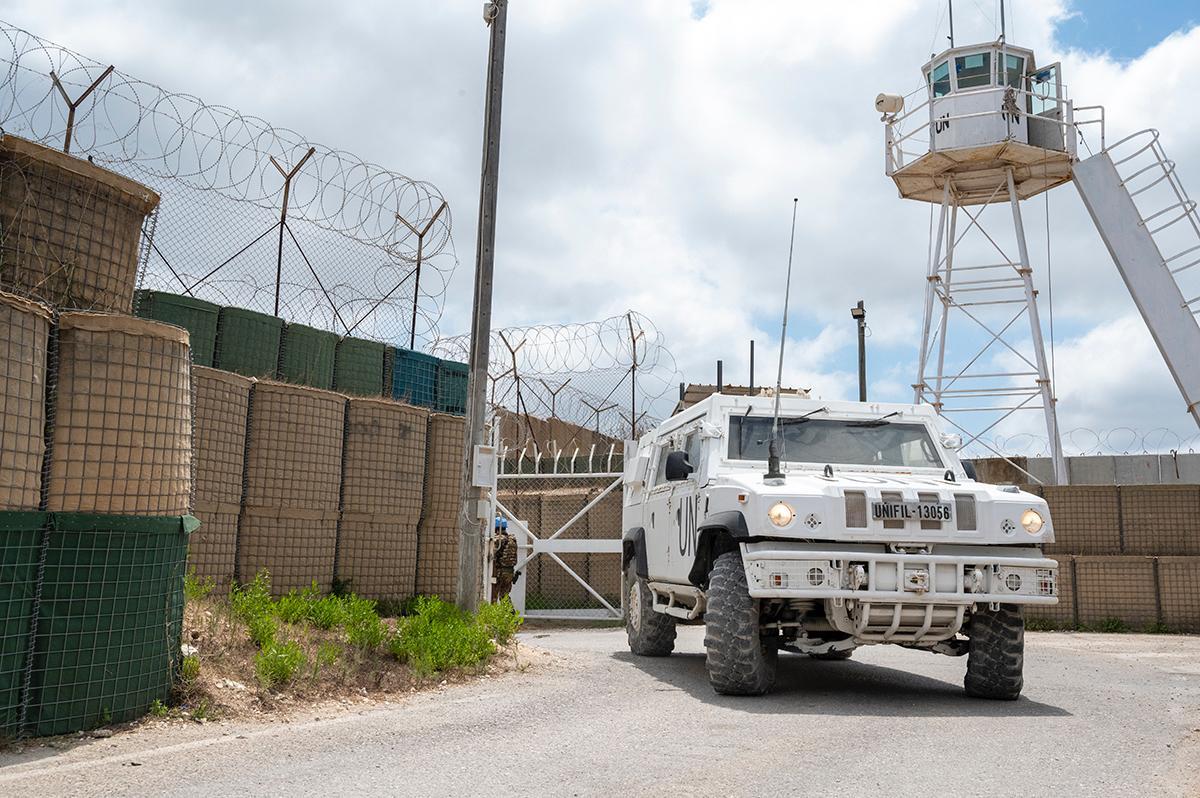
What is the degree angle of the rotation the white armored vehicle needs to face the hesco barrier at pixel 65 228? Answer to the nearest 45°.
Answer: approximately 90° to its right

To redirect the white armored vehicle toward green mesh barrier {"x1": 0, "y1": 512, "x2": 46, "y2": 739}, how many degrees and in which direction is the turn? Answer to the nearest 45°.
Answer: approximately 90° to its right

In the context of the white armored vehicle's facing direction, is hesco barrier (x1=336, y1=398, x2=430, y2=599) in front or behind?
behind

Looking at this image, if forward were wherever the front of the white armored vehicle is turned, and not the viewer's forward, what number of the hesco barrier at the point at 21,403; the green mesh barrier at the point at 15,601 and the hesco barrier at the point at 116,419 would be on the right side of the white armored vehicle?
3

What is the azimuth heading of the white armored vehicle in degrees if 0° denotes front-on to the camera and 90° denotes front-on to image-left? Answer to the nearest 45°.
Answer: approximately 315°

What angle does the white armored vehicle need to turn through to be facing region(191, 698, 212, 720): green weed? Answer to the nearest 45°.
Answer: approximately 90° to its right

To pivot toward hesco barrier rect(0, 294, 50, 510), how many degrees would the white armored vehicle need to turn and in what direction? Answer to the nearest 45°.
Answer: approximately 90° to its right

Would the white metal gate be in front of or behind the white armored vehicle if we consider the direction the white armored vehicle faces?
behind

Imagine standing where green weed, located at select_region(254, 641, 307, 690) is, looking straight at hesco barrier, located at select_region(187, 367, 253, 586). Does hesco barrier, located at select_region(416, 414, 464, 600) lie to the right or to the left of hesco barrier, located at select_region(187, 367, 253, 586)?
right
